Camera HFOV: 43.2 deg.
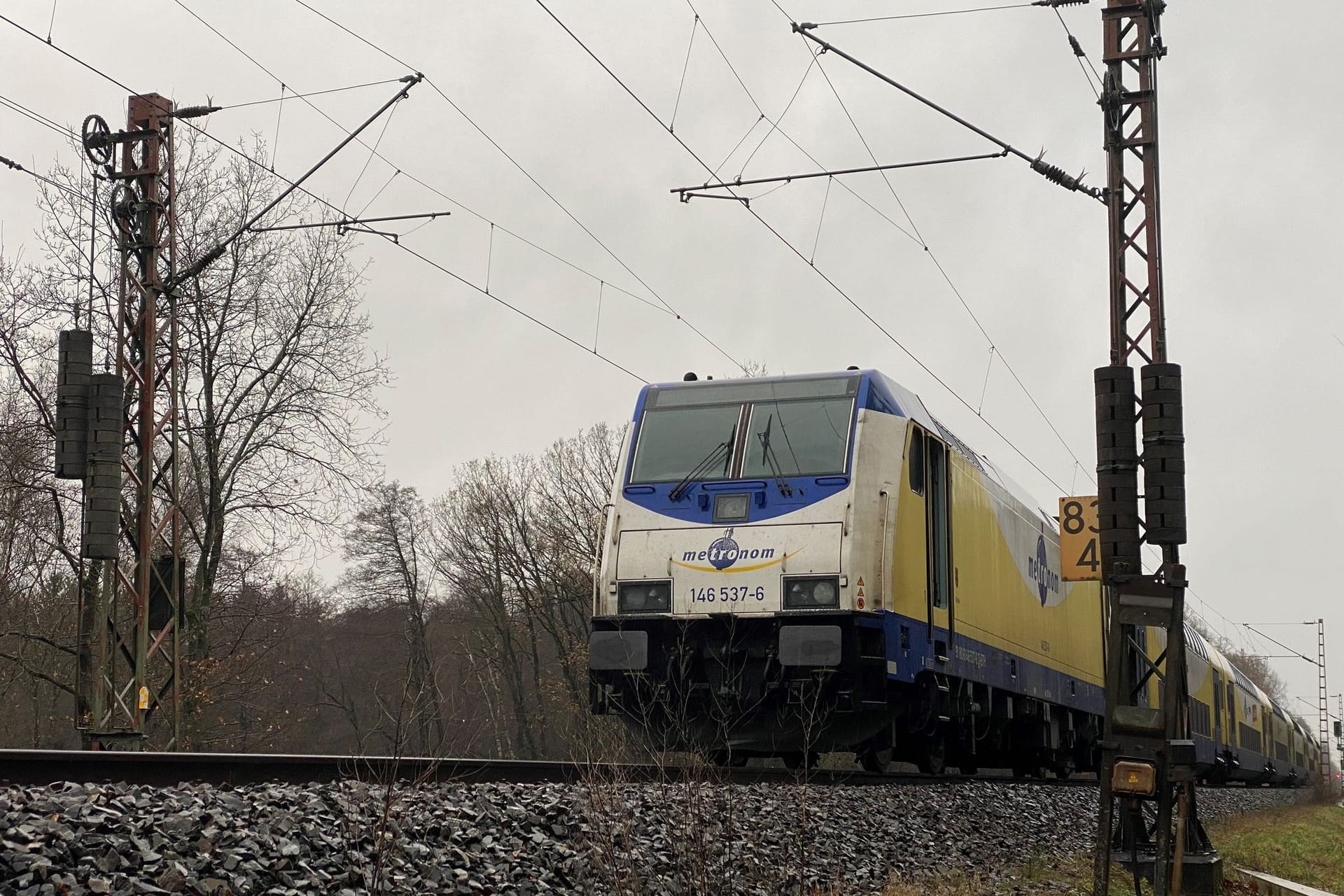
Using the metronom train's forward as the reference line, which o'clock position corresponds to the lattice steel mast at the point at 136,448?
The lattice steel mast is roughly at 2 o'clock from the metronom train.

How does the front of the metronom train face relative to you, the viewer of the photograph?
facing the viewer and to the left of the viewer

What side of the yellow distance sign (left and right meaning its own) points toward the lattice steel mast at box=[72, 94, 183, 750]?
right

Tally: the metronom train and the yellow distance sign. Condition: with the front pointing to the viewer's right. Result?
0

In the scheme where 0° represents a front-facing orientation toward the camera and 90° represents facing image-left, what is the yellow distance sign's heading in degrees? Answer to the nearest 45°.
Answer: approximately 0°

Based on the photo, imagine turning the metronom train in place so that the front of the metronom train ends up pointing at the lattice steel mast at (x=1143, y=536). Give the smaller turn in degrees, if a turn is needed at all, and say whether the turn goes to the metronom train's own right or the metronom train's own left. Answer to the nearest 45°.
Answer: approximately 90° to the metronom train's own left
